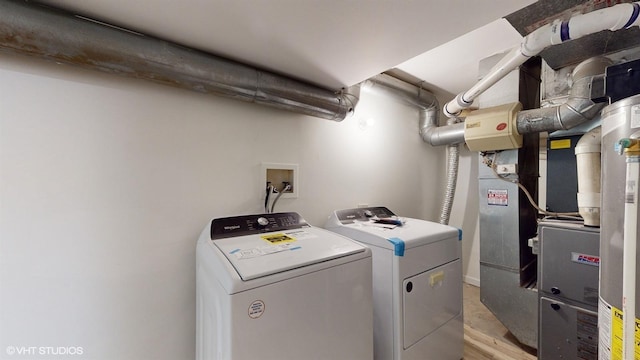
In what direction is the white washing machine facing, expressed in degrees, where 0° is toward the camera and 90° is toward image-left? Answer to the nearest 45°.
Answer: approximately 315°

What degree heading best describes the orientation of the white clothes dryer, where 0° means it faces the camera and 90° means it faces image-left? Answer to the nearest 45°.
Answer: approximately 315°

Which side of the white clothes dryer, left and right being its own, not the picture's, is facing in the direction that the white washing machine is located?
right
